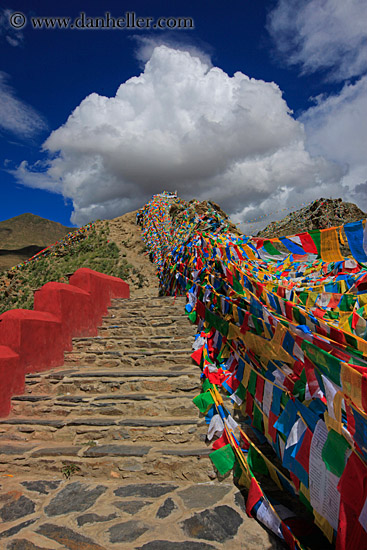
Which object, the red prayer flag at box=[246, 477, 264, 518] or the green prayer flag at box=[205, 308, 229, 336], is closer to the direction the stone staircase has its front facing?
the red prayer flag

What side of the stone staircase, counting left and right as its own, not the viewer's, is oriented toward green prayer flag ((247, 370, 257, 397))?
left

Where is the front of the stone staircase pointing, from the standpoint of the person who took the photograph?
facing the viewer

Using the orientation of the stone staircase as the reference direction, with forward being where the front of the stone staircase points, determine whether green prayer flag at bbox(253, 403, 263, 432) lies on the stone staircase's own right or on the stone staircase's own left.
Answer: on the stone staircase's own left

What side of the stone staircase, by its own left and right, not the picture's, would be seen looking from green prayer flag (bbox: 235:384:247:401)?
left
